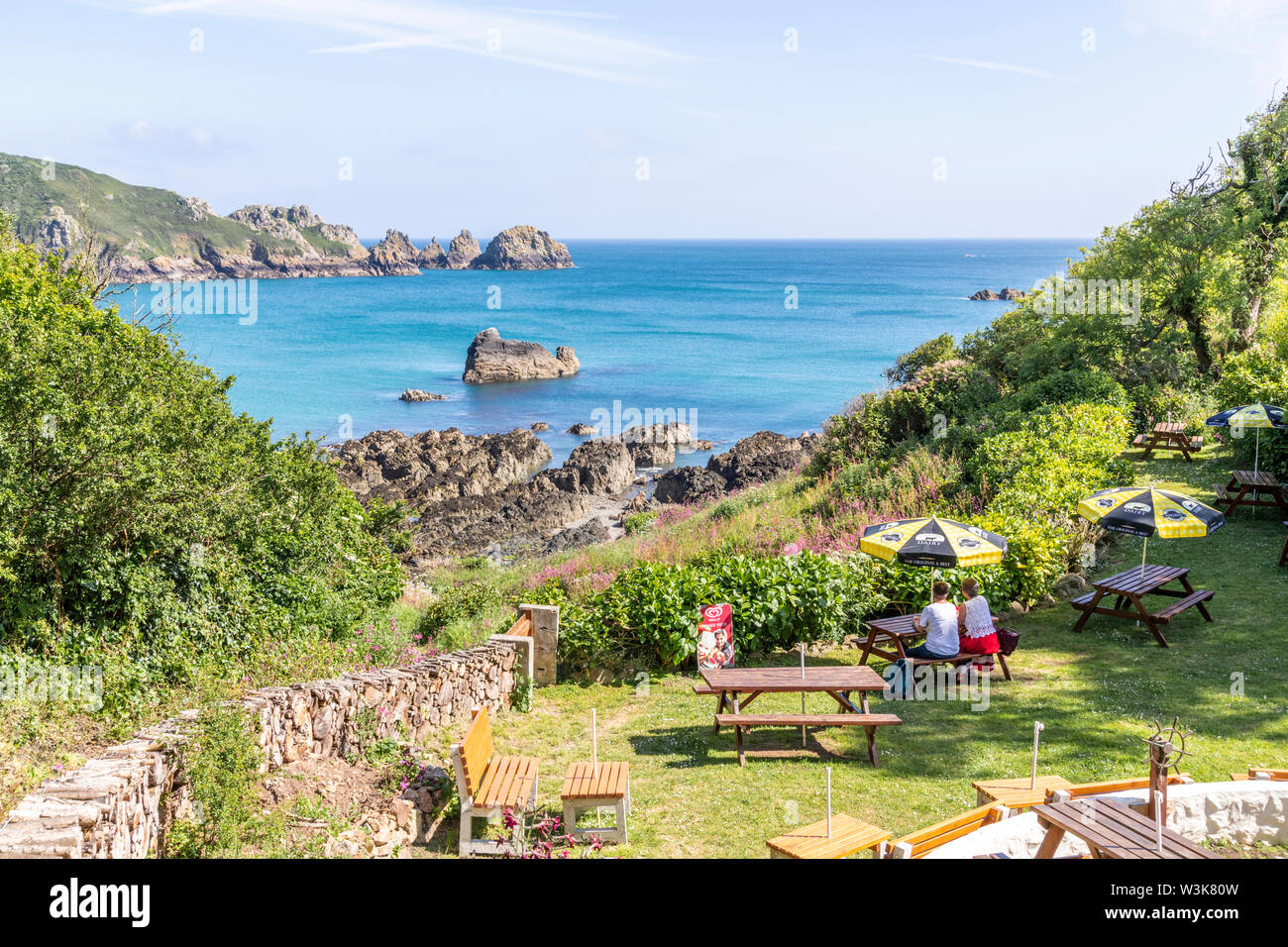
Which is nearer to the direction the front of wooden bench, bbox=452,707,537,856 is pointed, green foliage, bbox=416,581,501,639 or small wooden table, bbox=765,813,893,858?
the small wooden table

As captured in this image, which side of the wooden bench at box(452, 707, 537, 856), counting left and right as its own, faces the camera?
right

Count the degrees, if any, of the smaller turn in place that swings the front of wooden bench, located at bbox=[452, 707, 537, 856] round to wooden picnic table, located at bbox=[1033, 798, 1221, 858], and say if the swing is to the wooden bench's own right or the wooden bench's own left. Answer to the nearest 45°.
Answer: approximately 45° to the wooden bench's own right

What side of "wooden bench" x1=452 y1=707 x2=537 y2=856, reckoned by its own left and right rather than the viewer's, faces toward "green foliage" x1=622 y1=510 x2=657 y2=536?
left

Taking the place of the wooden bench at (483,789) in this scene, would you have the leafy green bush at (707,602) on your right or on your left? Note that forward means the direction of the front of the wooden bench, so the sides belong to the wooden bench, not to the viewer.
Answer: on your left

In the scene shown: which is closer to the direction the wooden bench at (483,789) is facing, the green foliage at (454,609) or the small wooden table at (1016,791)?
the small wooden table

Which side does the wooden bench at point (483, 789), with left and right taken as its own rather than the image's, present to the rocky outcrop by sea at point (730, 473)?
left

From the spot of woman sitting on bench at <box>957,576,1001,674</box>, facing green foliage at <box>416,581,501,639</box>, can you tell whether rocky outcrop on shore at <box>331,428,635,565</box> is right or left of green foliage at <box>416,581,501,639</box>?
right
